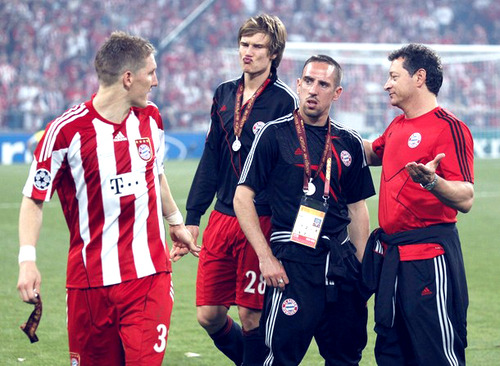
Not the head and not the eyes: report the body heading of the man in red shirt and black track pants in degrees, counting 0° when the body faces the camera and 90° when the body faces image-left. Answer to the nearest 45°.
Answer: approximately 45°

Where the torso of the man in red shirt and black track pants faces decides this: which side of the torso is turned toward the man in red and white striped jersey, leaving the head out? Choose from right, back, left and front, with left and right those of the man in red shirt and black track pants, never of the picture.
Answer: front

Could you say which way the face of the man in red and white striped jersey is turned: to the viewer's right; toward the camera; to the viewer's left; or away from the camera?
to the viewer's right

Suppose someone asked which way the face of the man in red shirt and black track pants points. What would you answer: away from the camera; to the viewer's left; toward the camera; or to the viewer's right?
to the viewer's left
